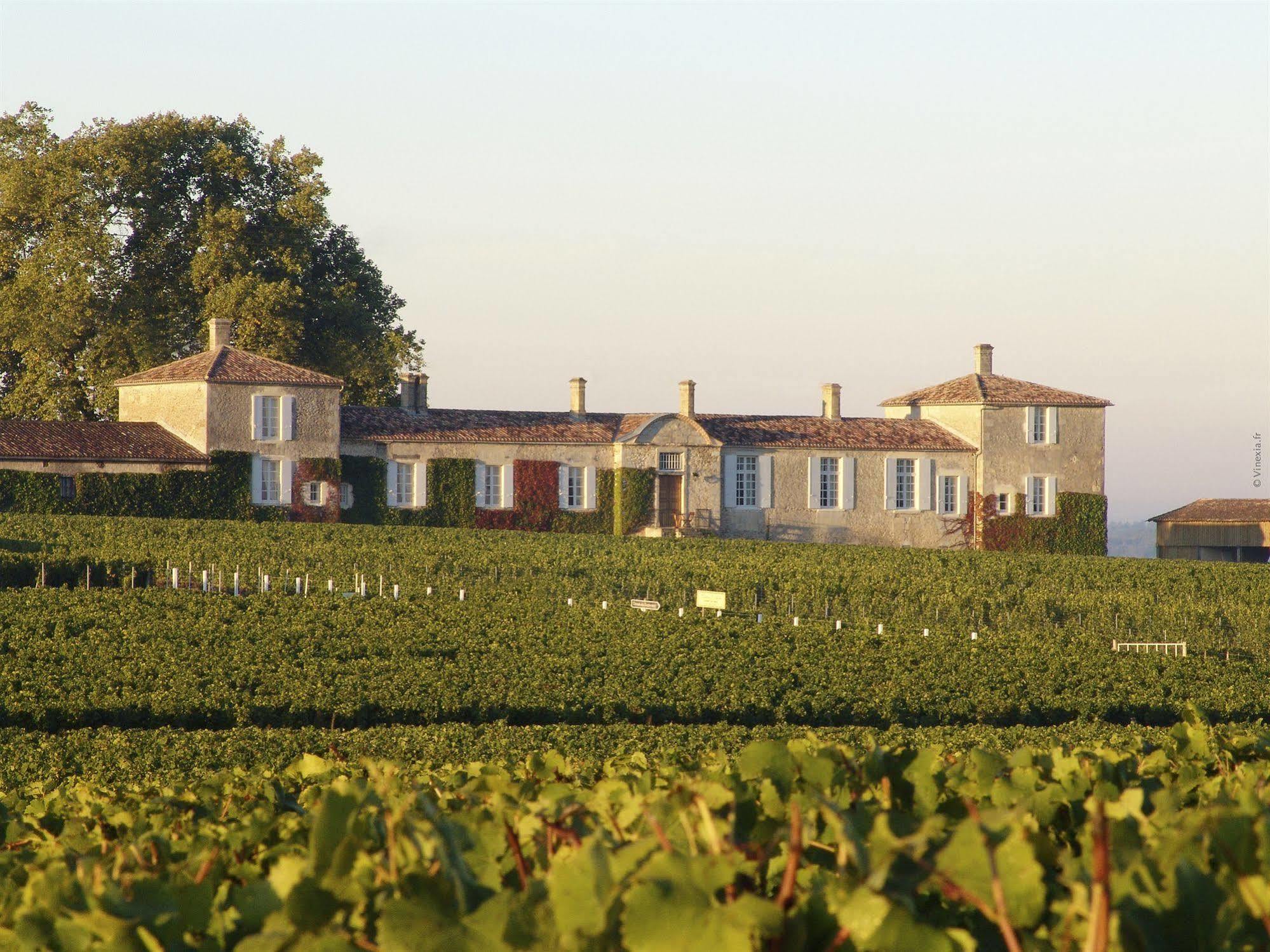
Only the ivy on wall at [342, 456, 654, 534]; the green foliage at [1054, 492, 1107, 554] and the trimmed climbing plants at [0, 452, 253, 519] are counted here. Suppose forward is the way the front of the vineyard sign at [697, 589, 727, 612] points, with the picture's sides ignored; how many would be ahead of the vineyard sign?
0

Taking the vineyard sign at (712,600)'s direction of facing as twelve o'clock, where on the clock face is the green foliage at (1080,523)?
The green foliage is roughly at 7 o'clock from the vineyard sign.

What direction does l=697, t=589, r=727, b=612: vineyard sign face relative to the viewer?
toward the camera

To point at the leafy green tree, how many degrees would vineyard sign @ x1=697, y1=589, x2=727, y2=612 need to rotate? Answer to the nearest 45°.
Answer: approximately 135° to its right

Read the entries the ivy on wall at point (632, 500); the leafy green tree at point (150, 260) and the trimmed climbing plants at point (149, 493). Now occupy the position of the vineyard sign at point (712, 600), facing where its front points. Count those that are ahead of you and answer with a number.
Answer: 0

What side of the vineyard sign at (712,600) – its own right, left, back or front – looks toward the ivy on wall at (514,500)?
back

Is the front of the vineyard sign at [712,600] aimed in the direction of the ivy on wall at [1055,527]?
no

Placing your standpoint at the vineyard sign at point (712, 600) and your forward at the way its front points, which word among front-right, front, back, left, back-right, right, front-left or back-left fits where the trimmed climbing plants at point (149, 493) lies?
back-right

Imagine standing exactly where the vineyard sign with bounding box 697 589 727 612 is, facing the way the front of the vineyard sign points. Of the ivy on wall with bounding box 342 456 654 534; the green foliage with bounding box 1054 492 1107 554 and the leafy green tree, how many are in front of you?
0

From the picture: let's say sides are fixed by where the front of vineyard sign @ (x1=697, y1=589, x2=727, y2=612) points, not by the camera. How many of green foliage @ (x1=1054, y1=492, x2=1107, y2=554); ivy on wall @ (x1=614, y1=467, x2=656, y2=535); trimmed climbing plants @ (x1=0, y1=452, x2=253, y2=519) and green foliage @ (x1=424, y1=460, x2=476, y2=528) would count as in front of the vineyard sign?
0

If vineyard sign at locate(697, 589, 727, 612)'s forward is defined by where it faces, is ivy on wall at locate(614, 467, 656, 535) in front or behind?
behind

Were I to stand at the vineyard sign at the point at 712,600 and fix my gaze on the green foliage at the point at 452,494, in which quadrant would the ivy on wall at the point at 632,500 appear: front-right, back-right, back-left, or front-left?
front-right

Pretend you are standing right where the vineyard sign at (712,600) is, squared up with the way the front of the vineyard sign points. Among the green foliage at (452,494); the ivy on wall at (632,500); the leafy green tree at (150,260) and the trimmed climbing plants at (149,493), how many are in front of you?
0

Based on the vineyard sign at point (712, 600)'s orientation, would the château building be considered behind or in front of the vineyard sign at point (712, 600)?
behind

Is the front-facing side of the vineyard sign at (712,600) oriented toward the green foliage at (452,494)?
no

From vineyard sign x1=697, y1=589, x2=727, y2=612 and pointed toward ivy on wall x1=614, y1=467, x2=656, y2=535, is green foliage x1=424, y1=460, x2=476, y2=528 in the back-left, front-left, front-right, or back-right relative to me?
front-left

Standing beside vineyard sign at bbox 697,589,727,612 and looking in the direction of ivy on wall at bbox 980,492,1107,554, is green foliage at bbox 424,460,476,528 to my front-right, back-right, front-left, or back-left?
front-left

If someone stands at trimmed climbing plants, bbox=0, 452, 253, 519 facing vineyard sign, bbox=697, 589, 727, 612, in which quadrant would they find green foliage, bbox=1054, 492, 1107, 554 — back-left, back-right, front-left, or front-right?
front-left
